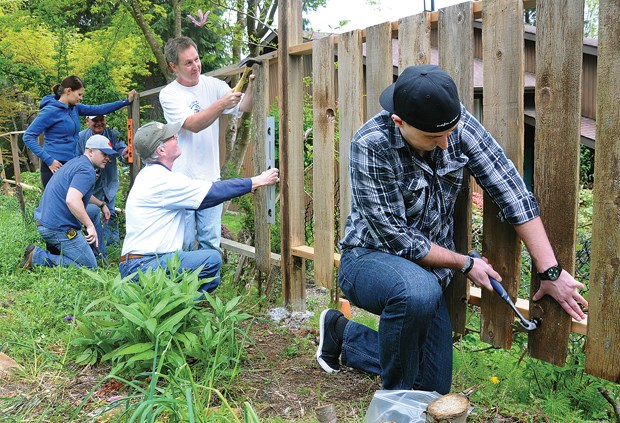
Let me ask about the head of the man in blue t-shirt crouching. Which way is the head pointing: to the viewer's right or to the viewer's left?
to the viewer's right

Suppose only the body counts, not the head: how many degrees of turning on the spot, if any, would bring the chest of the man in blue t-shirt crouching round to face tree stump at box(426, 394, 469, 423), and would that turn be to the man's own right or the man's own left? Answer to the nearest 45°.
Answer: approximately 90° to the man's own right

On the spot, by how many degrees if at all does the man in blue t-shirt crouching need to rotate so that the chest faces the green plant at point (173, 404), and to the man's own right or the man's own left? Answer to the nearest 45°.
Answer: approximately 90° to the man's own right

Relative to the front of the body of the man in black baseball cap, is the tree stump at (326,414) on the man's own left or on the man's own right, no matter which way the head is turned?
on the man's own right

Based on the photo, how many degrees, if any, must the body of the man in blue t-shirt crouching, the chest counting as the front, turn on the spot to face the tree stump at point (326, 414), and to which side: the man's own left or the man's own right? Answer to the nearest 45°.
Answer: approximately 90° to the man's own right

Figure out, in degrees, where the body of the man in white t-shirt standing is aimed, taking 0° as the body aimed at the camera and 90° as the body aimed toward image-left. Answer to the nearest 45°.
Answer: approximately 315°

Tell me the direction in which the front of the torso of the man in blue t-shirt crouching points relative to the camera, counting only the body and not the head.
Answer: to the viewer's right

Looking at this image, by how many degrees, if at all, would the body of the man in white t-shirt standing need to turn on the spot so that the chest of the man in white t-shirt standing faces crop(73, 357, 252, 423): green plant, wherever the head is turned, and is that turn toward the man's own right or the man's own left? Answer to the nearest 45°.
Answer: approximately 45° to the man's own right

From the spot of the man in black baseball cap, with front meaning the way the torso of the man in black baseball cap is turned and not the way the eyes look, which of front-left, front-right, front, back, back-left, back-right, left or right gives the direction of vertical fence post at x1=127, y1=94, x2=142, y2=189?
back

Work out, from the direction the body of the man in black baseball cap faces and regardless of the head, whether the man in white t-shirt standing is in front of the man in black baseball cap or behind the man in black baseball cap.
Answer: behind

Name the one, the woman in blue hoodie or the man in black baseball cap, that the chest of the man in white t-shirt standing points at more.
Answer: the man in black baseball cap
